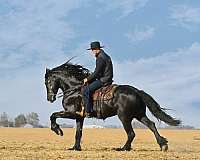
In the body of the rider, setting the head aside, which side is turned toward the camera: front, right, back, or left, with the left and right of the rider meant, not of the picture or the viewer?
left

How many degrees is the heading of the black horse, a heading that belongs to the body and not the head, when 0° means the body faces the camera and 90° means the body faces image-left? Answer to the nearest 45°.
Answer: approximately 90°
